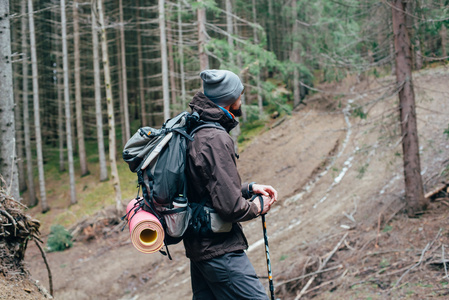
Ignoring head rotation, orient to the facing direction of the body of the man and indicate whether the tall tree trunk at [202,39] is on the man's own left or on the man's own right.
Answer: on the man's own left

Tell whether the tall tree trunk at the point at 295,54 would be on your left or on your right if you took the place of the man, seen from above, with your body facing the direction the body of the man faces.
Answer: on your left

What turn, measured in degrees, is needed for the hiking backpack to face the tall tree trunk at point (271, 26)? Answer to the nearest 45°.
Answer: approximately 90° to its right

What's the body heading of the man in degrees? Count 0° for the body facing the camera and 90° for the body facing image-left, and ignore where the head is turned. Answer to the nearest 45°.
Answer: approximately 270°

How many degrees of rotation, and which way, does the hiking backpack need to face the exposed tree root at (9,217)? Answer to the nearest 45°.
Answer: approximately 45° to its right

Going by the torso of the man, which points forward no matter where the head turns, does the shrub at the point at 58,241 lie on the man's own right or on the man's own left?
on the man's own left

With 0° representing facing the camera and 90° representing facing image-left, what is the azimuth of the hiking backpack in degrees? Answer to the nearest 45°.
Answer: approximately 90°

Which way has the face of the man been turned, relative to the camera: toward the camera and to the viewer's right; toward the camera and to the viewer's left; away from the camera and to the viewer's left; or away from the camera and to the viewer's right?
away from the camera and to the viewer's right
